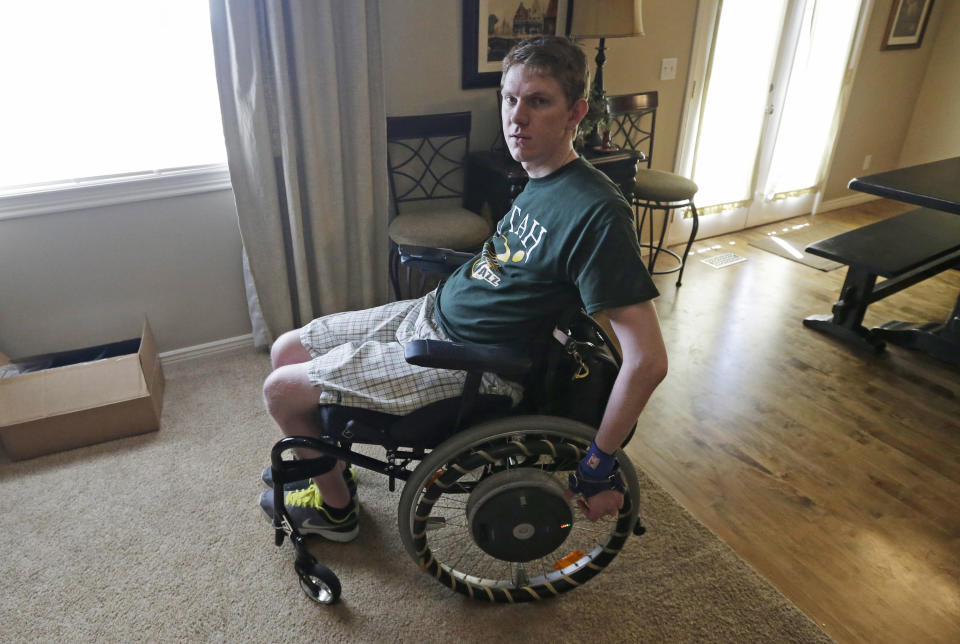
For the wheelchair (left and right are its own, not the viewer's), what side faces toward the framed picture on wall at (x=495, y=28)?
right

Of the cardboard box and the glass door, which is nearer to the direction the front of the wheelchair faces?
the cardboard box

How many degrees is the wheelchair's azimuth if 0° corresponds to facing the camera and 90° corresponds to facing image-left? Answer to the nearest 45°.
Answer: approximately 90°

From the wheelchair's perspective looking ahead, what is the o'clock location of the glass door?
The glass door is roughly at 4 o'clock from the wheelchair.

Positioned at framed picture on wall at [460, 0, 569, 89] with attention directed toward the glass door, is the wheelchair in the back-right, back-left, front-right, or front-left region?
back-right

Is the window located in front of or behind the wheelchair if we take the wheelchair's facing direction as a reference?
in front

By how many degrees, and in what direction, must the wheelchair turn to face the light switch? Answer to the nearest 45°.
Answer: approximately 90° to its right

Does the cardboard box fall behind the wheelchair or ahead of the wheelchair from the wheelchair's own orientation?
ahead

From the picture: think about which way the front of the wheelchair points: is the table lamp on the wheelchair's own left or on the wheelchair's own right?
on the wheelchair's own right

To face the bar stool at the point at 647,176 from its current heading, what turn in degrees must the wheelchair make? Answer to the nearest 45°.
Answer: approximately 90° to its right

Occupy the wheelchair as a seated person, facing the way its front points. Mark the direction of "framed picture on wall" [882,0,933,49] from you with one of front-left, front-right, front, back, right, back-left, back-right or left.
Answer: back-right

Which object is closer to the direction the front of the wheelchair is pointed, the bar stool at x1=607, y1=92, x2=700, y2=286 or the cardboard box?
the cardboard box

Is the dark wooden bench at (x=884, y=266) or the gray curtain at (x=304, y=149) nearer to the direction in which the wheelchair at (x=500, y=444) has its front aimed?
the gray curtain

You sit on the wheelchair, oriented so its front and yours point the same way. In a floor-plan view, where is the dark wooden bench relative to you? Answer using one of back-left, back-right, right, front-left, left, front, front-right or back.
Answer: back-right
